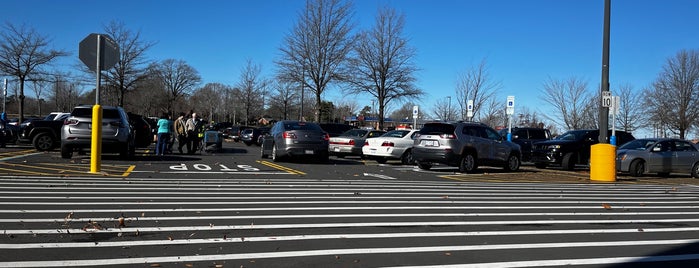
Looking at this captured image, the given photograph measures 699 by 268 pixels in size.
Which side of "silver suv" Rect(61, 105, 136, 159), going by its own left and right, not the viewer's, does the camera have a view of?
back

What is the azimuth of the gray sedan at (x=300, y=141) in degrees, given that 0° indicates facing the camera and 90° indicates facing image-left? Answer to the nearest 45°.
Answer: approximately 135°

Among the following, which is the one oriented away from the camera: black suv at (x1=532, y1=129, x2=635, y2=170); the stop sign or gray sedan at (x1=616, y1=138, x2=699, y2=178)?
the stop sign

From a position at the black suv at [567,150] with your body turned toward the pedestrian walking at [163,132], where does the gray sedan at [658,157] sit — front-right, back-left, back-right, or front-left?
back-left

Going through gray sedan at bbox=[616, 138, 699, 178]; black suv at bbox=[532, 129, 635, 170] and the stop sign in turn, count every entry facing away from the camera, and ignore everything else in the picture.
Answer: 1

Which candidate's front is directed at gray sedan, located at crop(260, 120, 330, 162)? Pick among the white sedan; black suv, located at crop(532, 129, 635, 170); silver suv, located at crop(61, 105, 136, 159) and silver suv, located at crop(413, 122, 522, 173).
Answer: the black suv

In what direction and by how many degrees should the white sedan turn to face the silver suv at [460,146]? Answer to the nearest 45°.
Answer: approximately 90° to its right

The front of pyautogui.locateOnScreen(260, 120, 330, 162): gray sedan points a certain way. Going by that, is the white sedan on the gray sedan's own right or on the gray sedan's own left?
on the gray sedan's own right

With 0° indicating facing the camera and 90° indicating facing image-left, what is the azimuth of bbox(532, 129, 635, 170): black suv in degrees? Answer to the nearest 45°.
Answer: approximately 45°

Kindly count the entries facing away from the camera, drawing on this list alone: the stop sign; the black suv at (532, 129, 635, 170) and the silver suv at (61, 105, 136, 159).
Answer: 2

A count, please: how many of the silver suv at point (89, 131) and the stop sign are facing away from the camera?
2

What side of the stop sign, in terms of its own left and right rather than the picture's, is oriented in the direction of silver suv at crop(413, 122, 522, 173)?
right

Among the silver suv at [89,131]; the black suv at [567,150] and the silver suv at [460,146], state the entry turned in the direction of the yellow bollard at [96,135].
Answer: the black suv

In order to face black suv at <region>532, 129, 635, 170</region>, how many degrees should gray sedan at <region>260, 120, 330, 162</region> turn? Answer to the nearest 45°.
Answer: approximately 135° to its right

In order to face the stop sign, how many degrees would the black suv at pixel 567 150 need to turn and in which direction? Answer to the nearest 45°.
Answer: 0° — it already faces it

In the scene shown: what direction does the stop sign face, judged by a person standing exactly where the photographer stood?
facing away from the viewer
